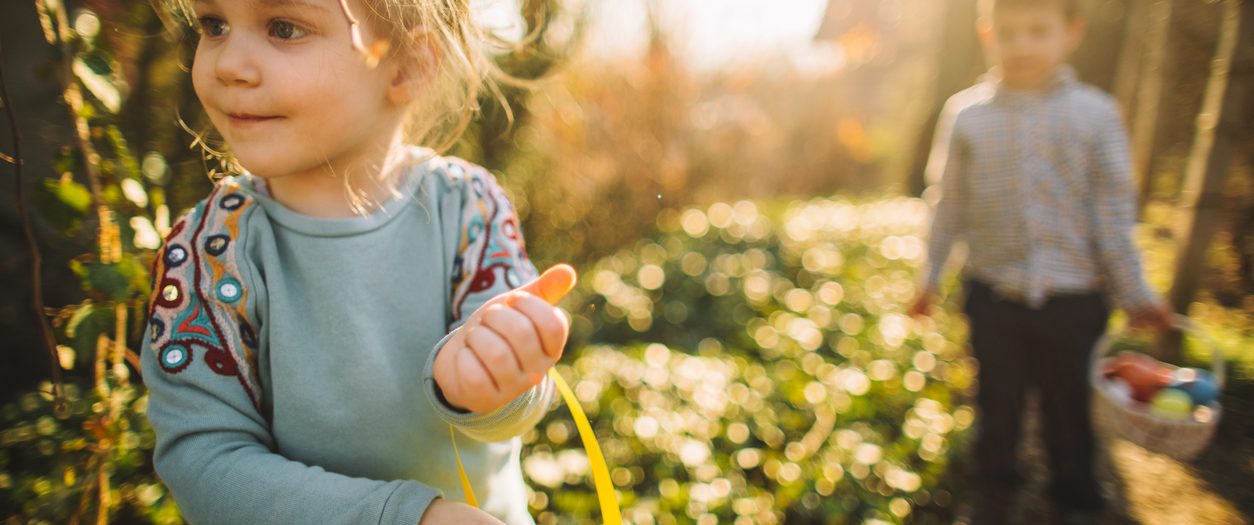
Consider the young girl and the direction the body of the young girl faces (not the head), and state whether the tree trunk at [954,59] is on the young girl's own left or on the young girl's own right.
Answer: on the young girl's own left

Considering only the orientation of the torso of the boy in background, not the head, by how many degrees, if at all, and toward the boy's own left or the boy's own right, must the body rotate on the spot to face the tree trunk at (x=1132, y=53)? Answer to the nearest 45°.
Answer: approximately 180°

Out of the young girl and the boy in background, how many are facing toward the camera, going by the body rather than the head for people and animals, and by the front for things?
2

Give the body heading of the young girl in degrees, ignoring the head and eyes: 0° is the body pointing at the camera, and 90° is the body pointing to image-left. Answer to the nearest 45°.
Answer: approximately 0°

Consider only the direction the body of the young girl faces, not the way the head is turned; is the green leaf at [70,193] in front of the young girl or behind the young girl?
behind

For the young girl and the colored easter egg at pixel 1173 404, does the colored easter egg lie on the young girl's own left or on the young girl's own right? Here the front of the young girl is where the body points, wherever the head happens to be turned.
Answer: on the young girl's own left
